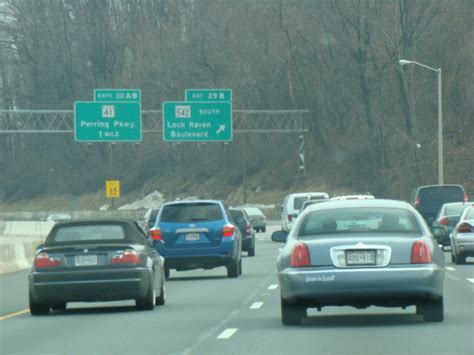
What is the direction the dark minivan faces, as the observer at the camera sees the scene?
facing away from the viewer

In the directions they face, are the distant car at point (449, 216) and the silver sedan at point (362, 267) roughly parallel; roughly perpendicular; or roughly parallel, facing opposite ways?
roughly parallel

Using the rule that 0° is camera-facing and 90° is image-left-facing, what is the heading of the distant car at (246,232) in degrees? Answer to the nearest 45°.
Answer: approximately 180°

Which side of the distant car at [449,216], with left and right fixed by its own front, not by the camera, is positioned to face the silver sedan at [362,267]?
back

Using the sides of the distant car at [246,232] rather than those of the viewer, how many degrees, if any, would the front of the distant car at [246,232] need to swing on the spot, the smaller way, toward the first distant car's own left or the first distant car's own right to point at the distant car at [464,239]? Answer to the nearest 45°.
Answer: approximately 135° to the first distant car's own right

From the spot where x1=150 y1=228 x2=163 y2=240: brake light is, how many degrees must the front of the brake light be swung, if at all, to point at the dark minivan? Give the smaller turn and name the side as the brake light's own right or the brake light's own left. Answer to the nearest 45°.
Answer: approximately 135° to the brake light's own left

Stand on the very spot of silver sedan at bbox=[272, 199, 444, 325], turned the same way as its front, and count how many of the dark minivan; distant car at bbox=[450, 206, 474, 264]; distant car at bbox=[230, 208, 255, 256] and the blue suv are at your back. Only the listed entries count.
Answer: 0

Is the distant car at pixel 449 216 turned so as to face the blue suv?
no

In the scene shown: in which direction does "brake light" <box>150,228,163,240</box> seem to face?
toward the camera

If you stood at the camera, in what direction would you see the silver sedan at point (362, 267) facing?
facing away from the viewer

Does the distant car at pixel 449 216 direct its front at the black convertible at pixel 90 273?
no

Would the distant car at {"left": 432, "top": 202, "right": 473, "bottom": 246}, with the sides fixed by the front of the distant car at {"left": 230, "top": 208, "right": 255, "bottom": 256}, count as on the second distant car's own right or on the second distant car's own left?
on the second distant car's own right

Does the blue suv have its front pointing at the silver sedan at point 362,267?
no

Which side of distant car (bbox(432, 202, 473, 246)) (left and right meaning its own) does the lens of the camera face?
back

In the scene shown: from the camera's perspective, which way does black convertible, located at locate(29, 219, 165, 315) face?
away from the camera
